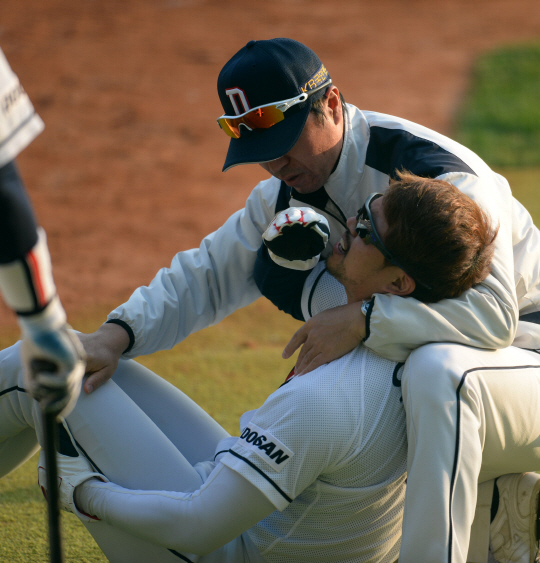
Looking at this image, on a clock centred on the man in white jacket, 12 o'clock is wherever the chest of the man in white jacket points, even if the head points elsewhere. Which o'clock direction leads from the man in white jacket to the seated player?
The seated player is roughly at 11 o'clock from the man in white jacket.

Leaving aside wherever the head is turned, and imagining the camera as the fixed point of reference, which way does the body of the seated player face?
to the viewer's left

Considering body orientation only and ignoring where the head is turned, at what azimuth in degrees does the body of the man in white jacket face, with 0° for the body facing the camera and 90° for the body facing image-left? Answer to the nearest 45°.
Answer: approximately 45°
